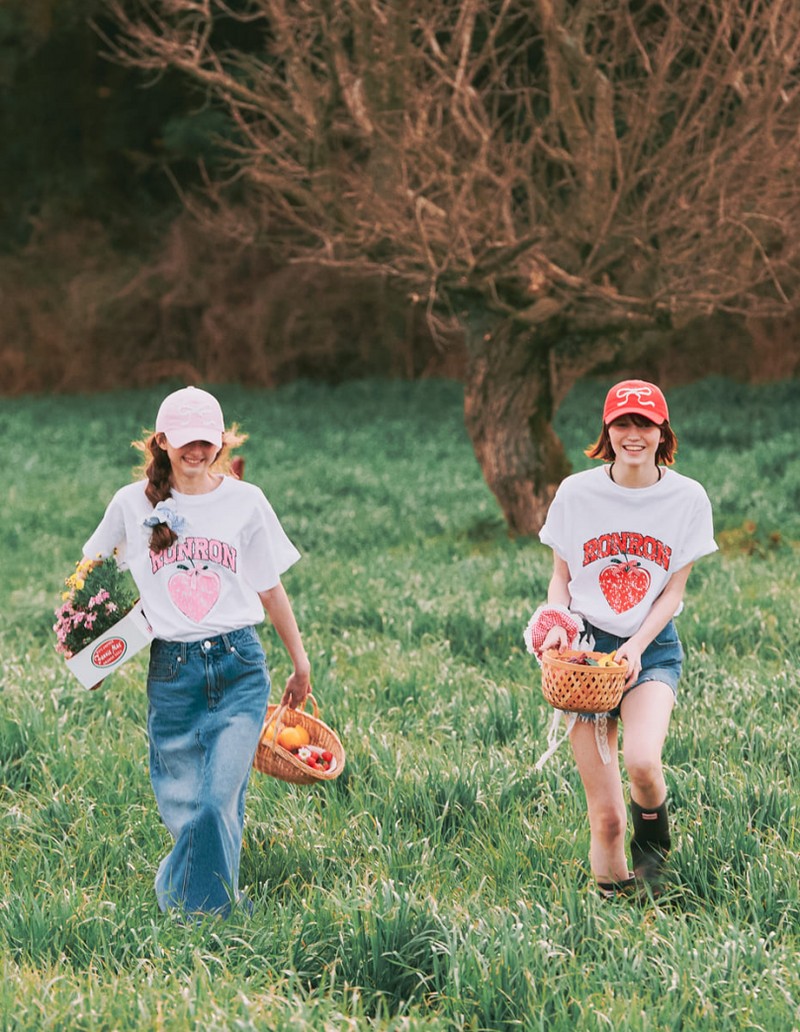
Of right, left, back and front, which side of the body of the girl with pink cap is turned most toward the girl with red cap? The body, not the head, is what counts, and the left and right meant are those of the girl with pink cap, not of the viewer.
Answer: left

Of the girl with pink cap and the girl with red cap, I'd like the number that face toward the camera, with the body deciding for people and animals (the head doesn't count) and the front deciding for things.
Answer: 2

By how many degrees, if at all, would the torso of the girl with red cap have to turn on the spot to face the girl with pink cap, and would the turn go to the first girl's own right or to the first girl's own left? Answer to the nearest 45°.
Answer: approximately 90° to the first girl's own right

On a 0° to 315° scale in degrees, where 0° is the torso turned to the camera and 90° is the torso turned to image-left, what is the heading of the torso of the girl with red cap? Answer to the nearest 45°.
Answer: approximately 0°

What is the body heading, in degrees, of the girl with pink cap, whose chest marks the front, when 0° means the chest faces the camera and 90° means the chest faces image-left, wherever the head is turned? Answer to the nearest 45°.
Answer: approximately 0°

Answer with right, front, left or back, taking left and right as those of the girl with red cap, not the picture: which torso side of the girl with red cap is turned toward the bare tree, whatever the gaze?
back
